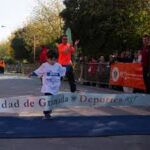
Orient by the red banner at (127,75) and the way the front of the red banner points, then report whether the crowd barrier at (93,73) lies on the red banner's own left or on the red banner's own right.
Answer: on the red banner's own right

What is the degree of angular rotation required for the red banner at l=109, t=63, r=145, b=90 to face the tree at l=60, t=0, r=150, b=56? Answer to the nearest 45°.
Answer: approximately 135° to its right

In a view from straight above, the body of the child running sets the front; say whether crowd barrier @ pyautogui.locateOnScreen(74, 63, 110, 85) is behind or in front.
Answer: behind

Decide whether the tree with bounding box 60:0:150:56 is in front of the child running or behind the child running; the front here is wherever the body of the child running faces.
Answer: behind

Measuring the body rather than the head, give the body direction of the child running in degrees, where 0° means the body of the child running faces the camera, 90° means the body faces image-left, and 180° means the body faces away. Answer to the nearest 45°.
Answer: approximately 0°
